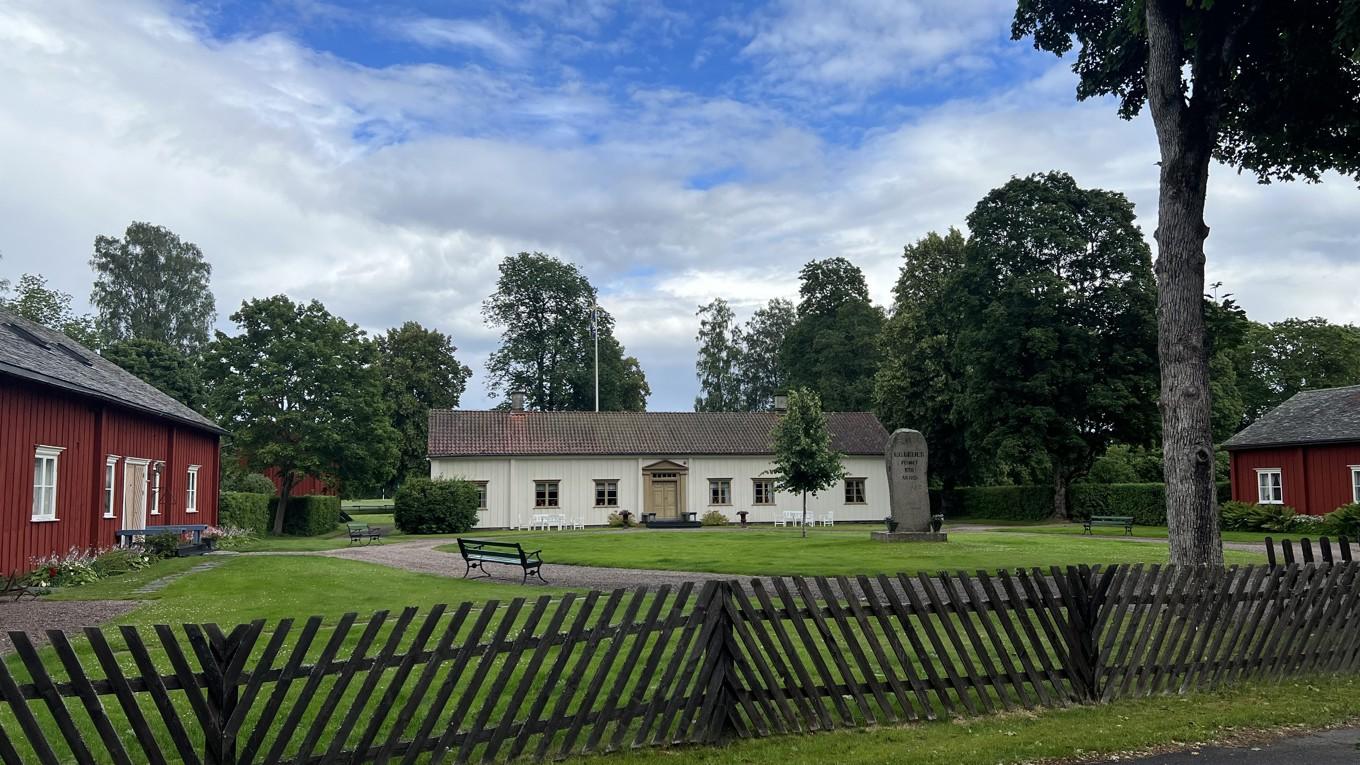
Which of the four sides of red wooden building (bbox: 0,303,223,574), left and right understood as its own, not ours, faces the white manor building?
left

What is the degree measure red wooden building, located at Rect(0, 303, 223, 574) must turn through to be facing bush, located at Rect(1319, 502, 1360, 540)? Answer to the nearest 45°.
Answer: approximately 45° to its left

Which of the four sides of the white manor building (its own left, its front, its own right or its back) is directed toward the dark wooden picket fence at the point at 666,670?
front

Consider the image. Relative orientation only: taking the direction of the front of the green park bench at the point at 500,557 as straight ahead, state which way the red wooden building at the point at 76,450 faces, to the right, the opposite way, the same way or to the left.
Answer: to the right

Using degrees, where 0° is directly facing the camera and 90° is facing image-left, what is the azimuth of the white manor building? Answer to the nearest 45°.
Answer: approximately 0°

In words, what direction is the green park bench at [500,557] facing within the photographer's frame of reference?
facing away from the viewer and to the right of the viewer

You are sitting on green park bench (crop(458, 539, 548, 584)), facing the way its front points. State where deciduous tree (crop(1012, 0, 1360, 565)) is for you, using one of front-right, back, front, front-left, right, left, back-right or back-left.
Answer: right

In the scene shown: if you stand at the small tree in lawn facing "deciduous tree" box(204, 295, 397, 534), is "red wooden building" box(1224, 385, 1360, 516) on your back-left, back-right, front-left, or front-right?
back-right

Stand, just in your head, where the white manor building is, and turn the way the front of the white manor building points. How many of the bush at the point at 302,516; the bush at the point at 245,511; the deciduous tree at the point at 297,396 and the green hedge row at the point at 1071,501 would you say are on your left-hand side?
1

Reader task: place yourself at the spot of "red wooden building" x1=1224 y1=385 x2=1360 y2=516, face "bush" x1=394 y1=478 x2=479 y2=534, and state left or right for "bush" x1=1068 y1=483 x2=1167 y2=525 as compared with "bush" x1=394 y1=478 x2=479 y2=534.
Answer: right

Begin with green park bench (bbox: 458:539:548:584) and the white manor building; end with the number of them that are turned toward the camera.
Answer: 1

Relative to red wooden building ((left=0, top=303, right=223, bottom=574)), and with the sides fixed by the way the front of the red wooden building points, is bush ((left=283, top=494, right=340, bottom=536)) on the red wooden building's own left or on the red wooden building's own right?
on the red wooden building's own left

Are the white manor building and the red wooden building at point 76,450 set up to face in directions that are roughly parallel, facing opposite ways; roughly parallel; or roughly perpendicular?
roughly perpendicular

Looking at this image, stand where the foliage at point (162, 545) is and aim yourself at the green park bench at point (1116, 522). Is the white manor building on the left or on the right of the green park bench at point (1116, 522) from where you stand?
left
